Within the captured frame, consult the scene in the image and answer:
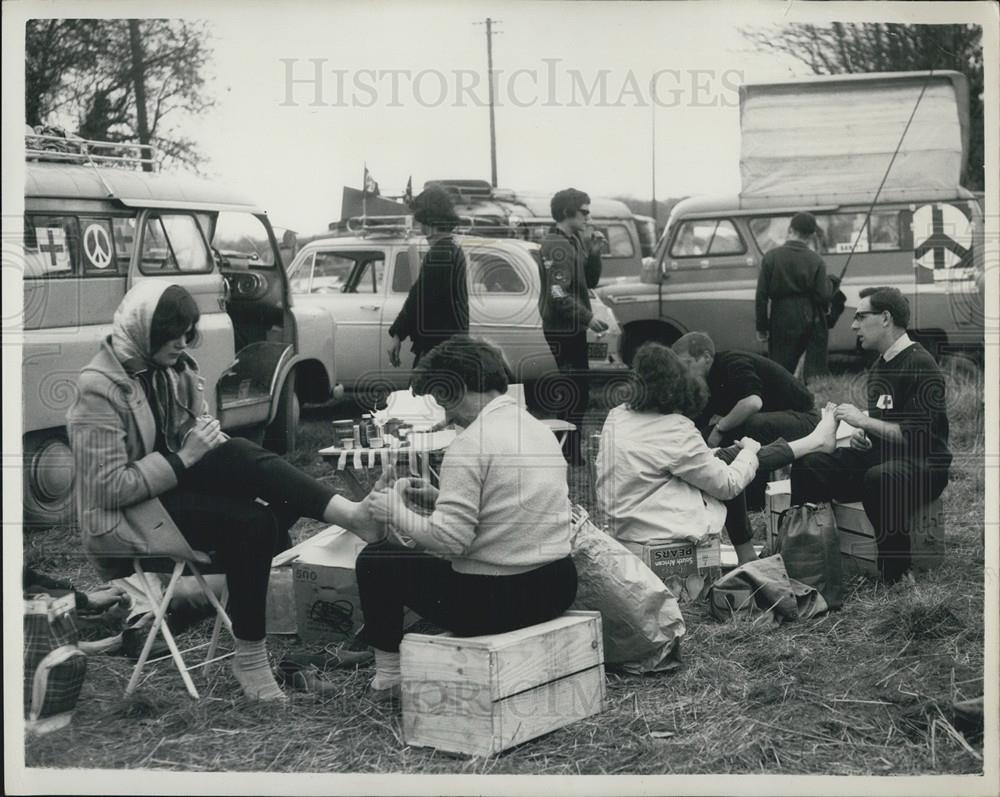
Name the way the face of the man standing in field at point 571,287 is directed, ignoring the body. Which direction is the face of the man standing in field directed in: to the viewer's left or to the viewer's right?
to the viewer's right

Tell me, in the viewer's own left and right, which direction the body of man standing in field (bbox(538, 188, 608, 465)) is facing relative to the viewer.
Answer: facing to the right of the viewer

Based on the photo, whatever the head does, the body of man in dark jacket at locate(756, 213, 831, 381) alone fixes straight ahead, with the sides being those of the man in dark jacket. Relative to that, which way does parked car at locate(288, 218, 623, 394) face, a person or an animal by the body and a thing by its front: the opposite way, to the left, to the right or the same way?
to the left

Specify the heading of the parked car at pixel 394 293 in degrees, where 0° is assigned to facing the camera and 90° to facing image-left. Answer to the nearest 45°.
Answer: approximately 90°

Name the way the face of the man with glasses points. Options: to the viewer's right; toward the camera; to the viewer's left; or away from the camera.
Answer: to the viewer's left

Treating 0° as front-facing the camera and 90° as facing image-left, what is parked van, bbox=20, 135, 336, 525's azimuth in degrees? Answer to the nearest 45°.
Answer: approximately 225°

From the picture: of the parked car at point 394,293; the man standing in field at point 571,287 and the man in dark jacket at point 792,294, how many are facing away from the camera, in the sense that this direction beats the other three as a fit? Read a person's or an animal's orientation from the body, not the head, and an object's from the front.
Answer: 1

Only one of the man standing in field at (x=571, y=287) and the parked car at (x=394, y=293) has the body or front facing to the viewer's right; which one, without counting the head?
the man standing in field

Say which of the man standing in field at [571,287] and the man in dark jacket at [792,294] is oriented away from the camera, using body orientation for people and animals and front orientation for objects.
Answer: the man in dark jacket

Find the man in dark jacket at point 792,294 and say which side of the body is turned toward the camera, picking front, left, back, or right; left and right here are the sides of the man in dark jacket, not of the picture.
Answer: back

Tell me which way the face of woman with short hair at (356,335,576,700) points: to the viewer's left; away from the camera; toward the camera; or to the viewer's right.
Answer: to the viewer's left
